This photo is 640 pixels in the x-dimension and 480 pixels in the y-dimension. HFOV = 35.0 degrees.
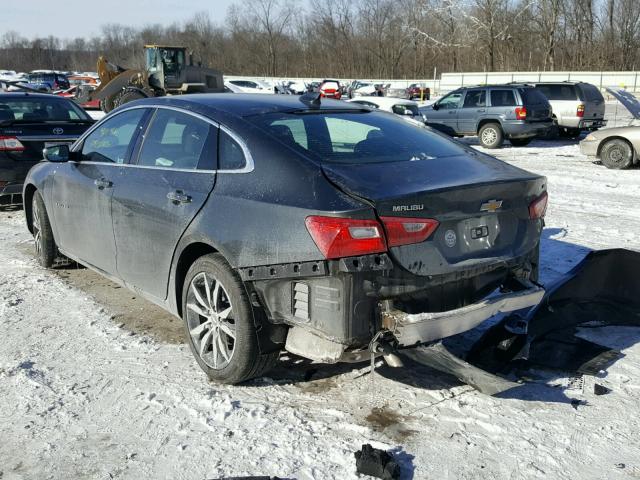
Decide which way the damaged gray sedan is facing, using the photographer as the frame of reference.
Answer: facing away from the viewer and to the left of the viewer

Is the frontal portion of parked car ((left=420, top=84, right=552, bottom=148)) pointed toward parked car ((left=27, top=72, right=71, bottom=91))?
yes

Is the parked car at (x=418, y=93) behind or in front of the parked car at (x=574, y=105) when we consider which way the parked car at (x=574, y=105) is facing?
in front

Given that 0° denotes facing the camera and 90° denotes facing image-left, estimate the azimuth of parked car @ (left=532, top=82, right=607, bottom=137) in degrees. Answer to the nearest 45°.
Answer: approximately 135°

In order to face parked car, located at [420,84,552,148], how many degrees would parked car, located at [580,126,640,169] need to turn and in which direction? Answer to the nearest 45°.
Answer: approximately 45° to its right

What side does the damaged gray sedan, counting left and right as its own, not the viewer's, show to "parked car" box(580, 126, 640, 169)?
right

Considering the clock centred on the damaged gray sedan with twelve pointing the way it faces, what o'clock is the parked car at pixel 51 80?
The parked car is roughly at 1 o'clock from the damaged gray sedan.

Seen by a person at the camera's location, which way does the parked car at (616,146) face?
facing to the left of the viewer

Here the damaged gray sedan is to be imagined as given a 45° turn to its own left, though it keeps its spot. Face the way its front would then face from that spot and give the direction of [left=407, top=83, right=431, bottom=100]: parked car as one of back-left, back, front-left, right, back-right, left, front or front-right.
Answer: right

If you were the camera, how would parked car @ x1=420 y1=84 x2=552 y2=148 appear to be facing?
facing away from the viewer and to the left of the viewer
